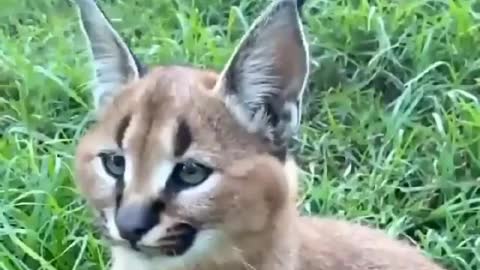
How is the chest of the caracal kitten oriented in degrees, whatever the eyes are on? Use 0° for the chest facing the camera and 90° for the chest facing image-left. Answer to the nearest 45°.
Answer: approximately 45°
